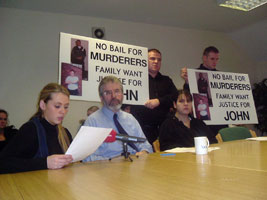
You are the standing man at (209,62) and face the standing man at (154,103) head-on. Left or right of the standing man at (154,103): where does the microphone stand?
left

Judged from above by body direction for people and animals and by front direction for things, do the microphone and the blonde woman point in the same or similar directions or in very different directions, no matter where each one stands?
very different directions

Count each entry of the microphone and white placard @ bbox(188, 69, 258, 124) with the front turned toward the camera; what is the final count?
1

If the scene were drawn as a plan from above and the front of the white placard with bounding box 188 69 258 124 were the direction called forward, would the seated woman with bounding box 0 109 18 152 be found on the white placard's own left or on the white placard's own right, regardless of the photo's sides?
on the white placard's own right

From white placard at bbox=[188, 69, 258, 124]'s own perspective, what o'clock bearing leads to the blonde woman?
The blonde woman is roughly at 1 o'clock from the white placard.

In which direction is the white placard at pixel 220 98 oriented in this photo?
toward the camera

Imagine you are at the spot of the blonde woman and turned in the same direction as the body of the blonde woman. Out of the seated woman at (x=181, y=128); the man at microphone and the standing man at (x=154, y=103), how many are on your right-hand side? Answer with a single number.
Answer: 0

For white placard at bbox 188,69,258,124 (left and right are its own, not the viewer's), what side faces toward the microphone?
front

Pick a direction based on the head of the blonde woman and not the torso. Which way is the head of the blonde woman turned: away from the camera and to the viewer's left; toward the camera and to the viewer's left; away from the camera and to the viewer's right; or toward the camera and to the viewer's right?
toward the camera and to the viewer's right

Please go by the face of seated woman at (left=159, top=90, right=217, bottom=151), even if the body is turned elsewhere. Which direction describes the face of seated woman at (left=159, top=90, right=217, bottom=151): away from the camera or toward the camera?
toward the camera

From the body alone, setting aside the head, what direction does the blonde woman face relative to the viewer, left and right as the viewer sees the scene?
facing the viewer and to the right of the viewer
